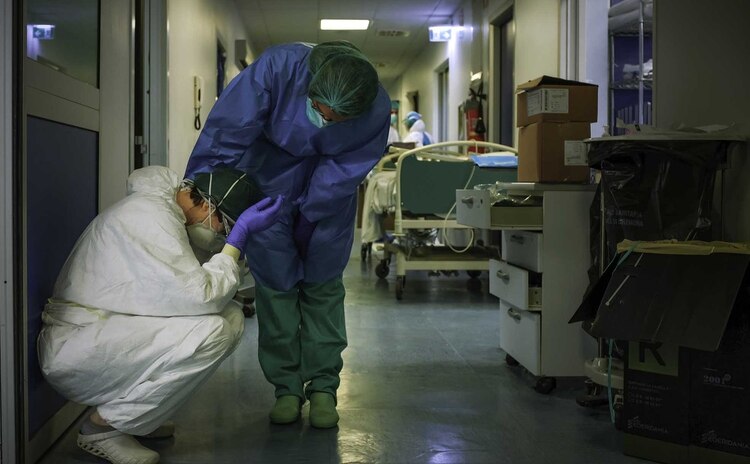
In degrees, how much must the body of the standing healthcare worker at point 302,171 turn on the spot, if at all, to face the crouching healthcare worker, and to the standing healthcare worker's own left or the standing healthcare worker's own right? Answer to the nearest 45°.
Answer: approximately 45° to the standing healthcare worker's own right

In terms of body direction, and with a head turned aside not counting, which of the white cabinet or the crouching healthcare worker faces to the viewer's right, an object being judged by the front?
the crouching healthcare worker

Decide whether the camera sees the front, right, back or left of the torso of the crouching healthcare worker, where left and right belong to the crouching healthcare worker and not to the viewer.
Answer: right

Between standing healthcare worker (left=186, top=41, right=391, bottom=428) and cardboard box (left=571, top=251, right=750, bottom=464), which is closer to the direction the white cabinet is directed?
the standing healthcare worker
